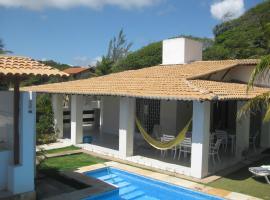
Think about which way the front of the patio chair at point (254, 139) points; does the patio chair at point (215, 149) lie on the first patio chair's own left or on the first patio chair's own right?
on the first patio chair's own left

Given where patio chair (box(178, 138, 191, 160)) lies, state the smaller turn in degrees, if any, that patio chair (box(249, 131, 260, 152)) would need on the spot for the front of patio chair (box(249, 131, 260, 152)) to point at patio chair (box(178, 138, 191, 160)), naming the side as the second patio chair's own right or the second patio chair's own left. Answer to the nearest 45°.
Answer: approximately 45° to the second patio chair's own left

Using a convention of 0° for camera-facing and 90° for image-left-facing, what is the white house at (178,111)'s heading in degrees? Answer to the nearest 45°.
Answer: approximately 45°

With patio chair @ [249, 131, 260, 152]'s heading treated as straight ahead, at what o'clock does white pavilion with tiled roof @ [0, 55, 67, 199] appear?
The white pavilion with tiled roof is roughly at 10 o'clock from the patio chair.

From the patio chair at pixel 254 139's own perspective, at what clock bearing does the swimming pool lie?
The swimming pool is roughly at 10 o'clock from the patio chair.

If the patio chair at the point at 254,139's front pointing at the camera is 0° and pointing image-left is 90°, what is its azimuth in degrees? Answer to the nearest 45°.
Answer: approximately 90°
